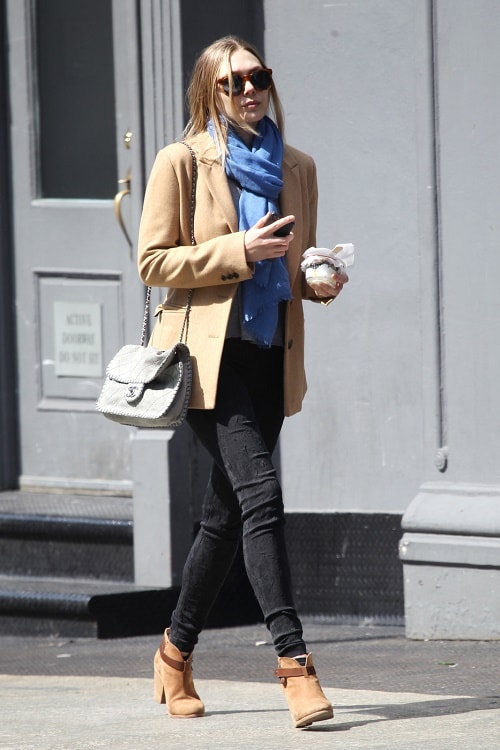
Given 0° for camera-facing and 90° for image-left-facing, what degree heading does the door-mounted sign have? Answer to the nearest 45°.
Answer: approximately 0°

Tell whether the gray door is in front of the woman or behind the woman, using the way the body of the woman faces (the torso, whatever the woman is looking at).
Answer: behind

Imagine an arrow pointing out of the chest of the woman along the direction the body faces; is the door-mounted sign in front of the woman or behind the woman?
behind

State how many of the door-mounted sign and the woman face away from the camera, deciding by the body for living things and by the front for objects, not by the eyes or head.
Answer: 0
